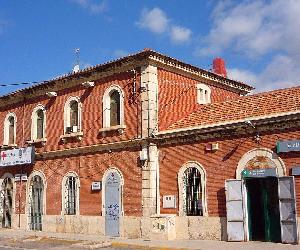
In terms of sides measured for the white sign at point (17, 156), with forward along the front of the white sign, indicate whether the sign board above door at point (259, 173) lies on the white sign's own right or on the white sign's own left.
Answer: on the white sign's own left

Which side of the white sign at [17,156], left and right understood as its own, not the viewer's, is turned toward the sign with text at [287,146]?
left

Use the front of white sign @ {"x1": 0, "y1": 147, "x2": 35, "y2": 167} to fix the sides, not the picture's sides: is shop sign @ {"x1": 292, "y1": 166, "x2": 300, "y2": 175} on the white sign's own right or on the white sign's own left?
on the white sign's own left

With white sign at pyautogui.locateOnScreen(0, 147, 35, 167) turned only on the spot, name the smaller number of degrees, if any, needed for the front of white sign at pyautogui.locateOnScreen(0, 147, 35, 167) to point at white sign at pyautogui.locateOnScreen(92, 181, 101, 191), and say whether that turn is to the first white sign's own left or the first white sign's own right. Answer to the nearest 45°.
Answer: approximately 90° to the first white sign's own left

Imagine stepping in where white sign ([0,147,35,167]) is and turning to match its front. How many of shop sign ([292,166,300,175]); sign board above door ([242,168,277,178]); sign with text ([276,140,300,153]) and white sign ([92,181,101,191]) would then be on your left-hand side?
4

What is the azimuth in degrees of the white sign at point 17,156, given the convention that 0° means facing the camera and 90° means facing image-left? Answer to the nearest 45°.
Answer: approximately 45°

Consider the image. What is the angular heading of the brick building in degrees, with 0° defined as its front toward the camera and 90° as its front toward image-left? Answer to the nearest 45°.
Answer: approximately 45°
